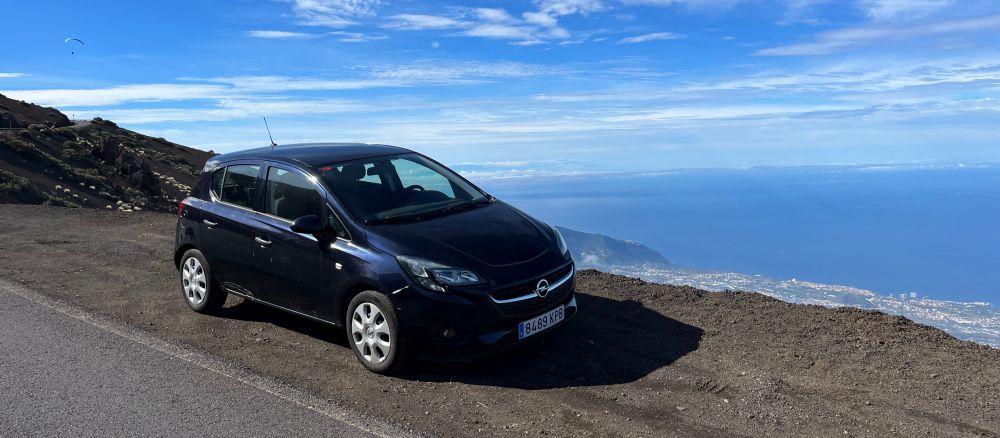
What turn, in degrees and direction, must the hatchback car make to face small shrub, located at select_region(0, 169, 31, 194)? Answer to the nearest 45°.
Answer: approximately 180°

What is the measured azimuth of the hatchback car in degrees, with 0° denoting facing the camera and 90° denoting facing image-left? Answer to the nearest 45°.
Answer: approximately 315°
